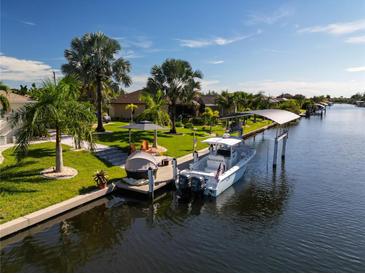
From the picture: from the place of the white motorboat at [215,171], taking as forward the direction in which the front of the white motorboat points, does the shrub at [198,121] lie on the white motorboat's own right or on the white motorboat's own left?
on the white motorboat's own left

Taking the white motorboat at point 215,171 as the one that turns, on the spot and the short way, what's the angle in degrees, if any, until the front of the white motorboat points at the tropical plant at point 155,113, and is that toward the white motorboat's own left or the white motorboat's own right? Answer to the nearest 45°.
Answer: approximately 90° to the white motorboat's own left

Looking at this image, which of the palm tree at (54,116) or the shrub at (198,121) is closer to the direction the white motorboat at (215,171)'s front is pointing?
the shrub

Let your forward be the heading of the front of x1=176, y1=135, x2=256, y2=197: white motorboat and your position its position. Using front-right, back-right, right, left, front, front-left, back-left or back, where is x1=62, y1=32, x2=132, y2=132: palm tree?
left

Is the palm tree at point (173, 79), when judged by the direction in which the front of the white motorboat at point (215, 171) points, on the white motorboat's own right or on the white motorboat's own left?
on the white motorboat's own left

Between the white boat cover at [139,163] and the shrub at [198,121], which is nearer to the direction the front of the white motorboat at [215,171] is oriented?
the shrub

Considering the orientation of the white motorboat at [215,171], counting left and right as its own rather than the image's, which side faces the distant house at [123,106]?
left

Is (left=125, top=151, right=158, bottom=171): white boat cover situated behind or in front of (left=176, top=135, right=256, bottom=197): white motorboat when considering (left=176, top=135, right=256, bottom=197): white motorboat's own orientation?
behind

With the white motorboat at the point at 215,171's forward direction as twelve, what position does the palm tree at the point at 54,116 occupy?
The palm tree is roughly at 7 o'clock from the white motorboat.

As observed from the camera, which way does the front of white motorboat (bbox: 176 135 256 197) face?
facing away from the viewer and to the right of the viewer
